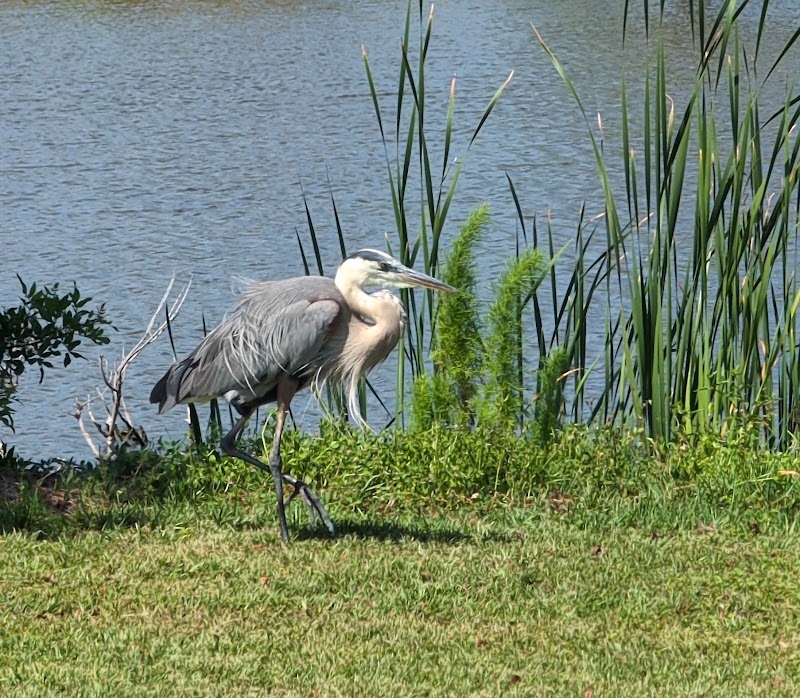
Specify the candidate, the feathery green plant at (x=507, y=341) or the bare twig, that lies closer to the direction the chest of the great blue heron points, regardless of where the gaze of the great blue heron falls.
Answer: the feathery green plant

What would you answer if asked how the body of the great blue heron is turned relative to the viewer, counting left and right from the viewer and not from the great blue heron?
facing to the right of the viewer

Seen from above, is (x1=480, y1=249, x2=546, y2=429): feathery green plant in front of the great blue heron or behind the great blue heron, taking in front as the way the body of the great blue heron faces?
in front

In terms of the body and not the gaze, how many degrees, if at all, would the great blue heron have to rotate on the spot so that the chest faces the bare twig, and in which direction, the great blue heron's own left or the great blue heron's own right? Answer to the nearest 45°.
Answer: approximately 135° to the great blue heron's own left
